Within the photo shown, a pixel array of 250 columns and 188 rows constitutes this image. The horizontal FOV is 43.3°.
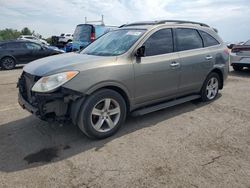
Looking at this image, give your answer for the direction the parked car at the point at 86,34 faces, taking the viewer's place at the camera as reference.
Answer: facing away from the viewer and to the right of the viewer

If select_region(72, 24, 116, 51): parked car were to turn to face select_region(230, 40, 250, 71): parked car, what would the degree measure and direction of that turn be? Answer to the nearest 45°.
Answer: approximately 90° to its right

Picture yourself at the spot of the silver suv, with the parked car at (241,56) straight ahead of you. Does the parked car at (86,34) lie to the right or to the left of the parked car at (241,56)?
left

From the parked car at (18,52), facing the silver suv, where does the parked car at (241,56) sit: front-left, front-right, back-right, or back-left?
front-left

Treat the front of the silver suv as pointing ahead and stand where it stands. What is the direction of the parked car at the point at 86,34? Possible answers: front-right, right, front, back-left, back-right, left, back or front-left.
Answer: back-right

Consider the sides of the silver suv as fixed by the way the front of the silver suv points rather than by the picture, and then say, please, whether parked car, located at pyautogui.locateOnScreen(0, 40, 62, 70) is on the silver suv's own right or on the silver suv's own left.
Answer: on the silver suv's own right

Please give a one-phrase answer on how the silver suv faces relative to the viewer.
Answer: facing the viewer and to the left of the viewer

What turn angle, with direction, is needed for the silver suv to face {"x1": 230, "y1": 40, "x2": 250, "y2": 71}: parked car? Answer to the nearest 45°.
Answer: approximately 180°

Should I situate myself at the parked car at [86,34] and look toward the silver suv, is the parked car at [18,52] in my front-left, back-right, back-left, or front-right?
front-right

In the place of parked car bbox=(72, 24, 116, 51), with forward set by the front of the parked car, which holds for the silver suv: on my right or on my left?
on my right

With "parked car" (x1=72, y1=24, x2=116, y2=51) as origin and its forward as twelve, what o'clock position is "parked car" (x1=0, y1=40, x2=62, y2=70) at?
"parked car" (x1=0, y1=40, x2=62, y2=70) is roughly at 8 o'clock from "parked car" (x1=72, y1=24, x2=116, y2=51).
